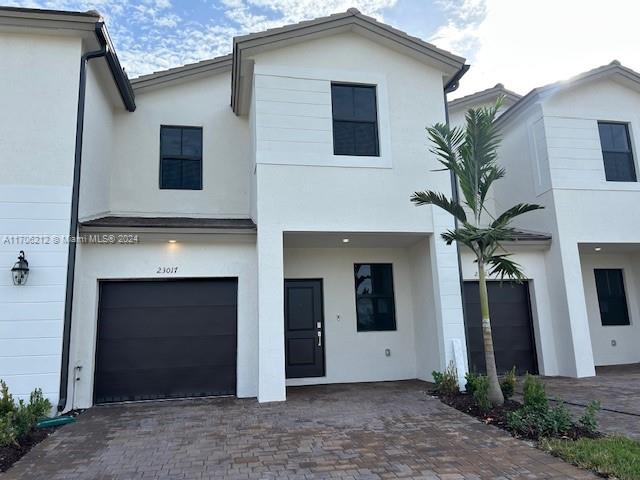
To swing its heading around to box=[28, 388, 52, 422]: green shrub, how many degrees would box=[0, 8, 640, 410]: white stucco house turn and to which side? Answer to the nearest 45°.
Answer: approximately 45° to its right

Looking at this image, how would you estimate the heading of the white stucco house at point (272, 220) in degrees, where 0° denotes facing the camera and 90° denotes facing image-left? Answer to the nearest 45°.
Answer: approximately 0°

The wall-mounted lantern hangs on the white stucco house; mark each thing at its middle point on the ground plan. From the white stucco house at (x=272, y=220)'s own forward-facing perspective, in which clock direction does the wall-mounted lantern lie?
The wall-mounted lantern is roughly at 2 o'clock from the white stucco house.

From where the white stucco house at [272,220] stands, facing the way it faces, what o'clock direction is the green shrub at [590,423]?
The green shrub is roughly at 10 o'clock from the white stucco house.

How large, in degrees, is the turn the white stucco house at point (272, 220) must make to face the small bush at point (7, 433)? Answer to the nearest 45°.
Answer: approximately 45° to its right

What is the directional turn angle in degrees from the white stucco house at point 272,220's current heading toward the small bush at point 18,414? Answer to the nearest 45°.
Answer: approximately 45° to its right

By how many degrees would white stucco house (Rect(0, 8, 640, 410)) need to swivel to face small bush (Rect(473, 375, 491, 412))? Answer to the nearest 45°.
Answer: approximately 45° to its left
